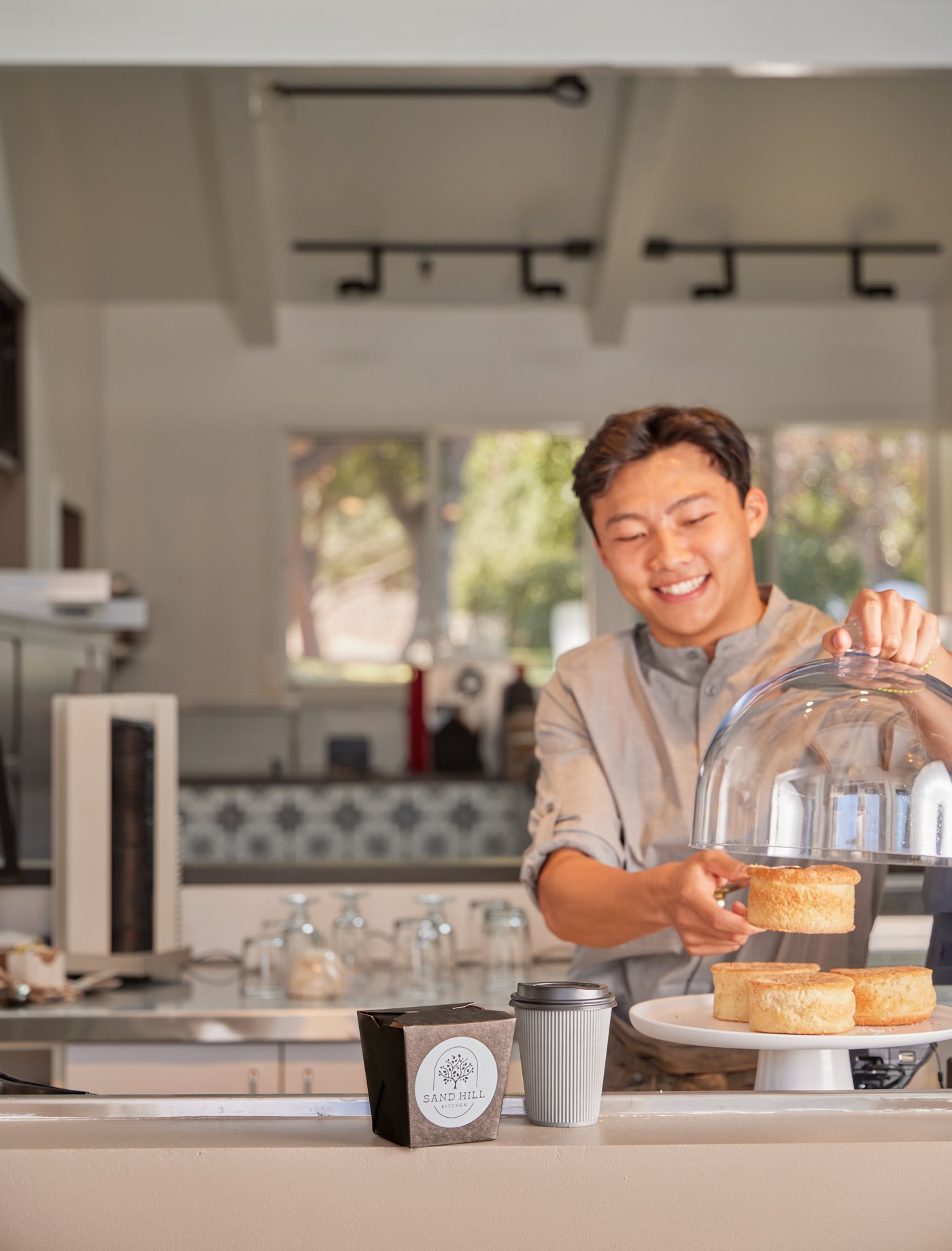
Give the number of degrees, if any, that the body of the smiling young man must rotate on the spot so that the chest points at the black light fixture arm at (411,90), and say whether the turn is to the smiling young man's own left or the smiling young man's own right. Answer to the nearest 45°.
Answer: approximately 180°

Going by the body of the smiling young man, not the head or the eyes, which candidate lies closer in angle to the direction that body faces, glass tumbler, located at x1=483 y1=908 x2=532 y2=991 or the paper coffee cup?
the paper coffee cup

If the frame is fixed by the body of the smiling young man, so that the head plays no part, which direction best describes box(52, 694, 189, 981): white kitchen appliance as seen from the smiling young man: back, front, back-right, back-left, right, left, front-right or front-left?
back-right

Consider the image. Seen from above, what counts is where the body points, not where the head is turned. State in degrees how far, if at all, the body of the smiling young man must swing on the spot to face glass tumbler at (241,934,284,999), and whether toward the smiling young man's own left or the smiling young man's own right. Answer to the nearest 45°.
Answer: approximately 135° to the smiling young man's own right

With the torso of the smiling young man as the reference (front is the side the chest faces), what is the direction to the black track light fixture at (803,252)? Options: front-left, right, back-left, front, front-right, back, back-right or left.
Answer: back

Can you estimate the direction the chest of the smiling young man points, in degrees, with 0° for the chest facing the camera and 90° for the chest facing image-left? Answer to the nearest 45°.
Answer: approximately 0°
